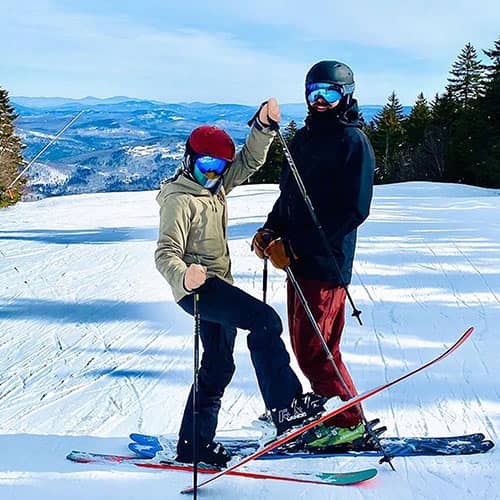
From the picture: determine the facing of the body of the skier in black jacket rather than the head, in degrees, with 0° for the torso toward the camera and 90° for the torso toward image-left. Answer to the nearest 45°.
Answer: approximately 45°

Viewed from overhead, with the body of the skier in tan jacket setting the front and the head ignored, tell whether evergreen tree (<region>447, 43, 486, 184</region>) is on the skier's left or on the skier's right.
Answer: on the skier's left

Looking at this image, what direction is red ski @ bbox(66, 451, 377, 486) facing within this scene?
to the viewer's right

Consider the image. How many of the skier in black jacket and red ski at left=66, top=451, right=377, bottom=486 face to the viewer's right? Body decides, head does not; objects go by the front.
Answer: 1

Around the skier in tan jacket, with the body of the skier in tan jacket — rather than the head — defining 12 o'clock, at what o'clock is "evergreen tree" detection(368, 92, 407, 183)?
The evergreen tree is roughly at 8 o'clock from the skier in tan jacket.

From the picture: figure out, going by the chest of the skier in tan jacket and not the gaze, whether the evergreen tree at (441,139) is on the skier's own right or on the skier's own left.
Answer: on the skier's own left

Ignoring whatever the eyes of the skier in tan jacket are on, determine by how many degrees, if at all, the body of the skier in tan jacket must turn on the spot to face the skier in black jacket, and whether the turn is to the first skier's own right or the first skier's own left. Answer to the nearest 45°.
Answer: approximately 90° to the first skier's own left

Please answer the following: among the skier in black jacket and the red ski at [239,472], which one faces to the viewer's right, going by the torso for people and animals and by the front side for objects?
the red ski

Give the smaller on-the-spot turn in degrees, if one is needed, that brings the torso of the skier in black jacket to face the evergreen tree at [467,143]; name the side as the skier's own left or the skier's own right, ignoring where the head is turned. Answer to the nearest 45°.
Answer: approximately 135° to the skier's own right

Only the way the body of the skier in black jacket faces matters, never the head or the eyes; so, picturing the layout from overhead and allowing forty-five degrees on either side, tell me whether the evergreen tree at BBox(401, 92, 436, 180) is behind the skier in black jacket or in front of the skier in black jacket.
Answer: behind

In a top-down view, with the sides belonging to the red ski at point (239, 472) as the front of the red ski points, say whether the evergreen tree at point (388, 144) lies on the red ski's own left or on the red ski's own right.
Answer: on the red ski's own left

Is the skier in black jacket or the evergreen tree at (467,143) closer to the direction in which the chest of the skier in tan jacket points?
the skier in black jacket

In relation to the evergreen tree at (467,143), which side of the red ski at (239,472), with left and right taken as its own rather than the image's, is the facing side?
left
